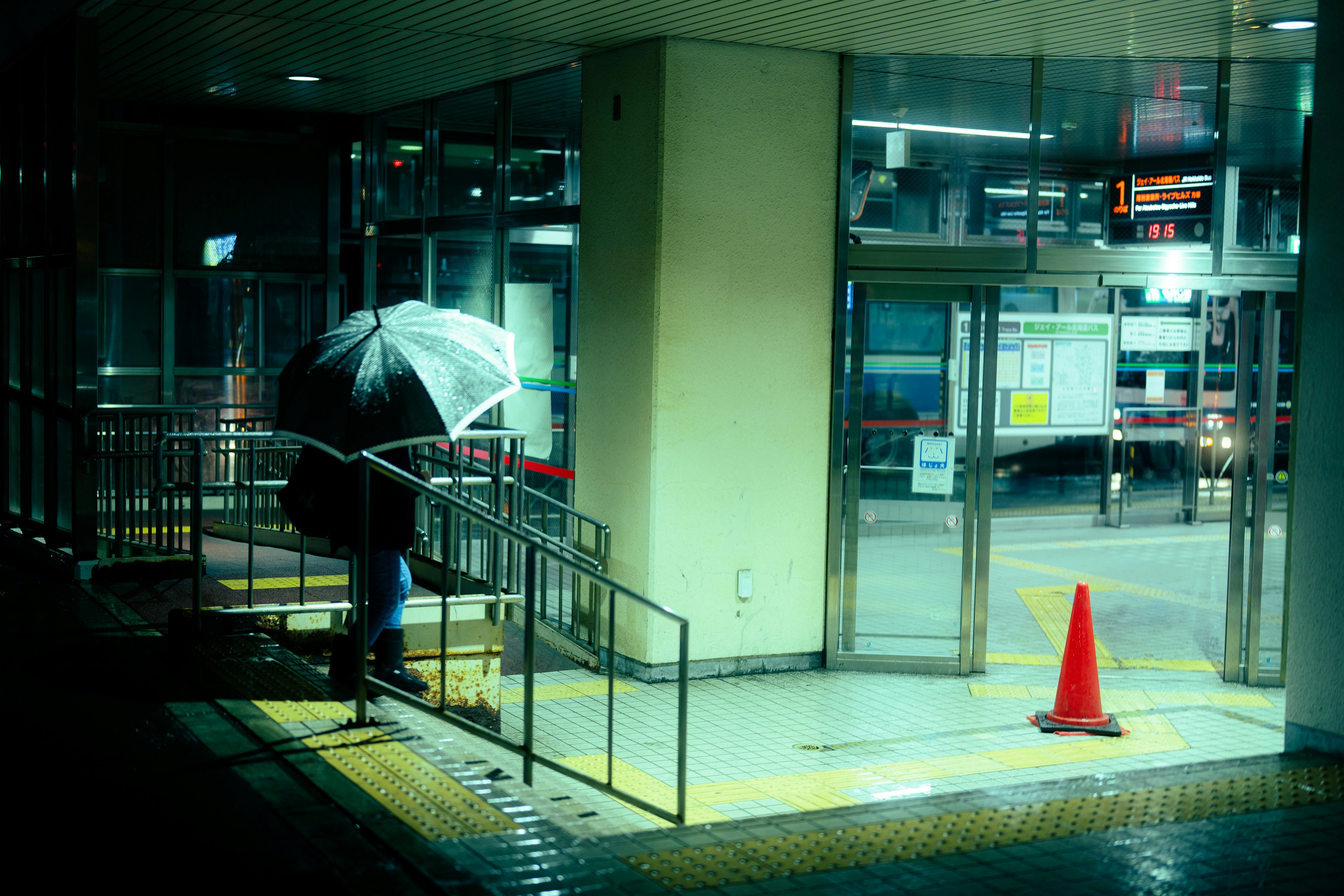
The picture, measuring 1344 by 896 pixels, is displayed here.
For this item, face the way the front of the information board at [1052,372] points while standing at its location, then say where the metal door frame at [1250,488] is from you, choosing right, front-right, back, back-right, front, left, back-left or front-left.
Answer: front-left

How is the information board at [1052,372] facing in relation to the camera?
toward the camera

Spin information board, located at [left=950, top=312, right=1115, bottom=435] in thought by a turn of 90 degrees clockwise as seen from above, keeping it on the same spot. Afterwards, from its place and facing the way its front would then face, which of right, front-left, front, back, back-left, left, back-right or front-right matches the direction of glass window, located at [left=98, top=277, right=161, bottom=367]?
front

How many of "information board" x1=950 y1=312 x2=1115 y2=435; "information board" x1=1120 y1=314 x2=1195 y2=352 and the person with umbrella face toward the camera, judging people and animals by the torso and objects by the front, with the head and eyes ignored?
2

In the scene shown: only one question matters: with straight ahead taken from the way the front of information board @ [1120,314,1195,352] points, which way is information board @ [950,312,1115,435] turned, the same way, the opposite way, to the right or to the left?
the same way

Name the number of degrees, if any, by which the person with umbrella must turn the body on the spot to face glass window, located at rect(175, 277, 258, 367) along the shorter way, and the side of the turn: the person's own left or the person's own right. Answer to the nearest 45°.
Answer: approximately 90° to the person's own left

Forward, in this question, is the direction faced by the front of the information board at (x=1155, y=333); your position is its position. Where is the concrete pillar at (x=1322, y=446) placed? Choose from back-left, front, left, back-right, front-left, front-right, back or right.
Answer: front
